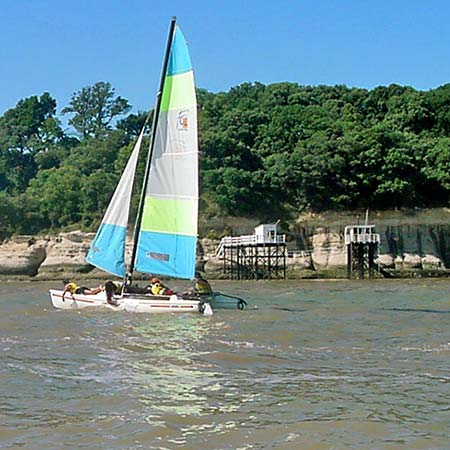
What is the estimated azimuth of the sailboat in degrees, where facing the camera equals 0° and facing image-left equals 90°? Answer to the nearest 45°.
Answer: approximately 90°

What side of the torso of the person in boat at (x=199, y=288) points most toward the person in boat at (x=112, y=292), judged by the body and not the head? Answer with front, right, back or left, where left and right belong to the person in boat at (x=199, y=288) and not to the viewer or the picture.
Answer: front

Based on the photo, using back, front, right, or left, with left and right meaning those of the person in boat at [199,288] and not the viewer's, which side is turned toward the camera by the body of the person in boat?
left
